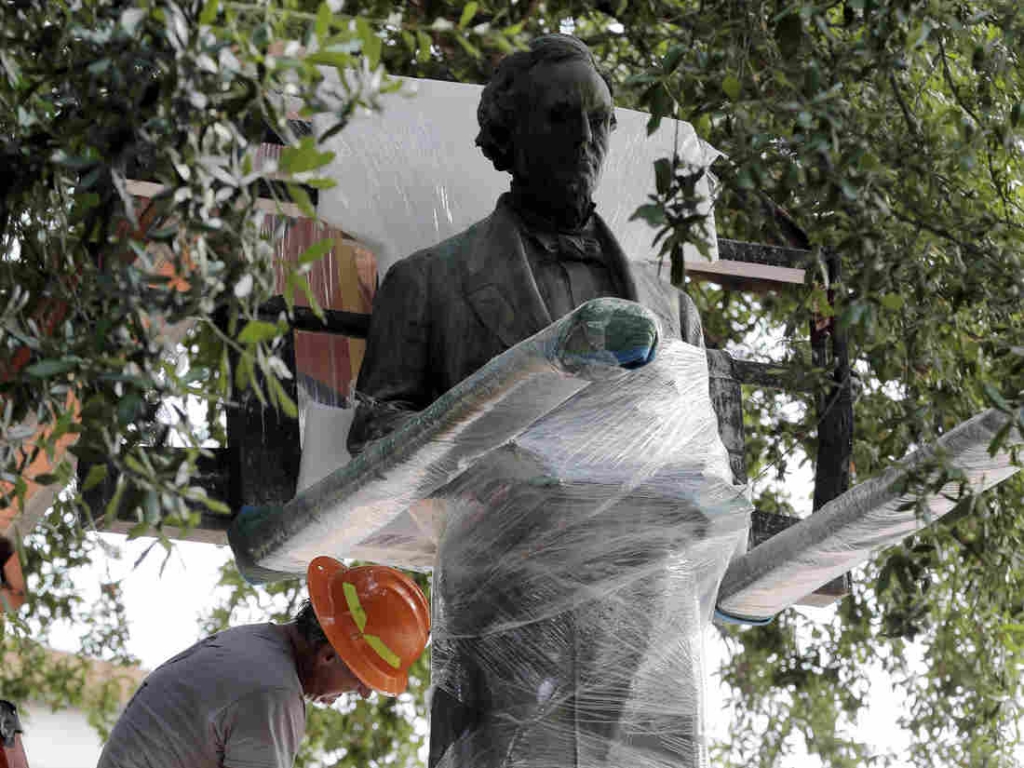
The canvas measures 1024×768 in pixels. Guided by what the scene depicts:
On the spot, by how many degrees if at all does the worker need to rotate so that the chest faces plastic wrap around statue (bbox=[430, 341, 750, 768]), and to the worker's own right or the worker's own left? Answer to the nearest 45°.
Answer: approximately 45° to the worker's own right

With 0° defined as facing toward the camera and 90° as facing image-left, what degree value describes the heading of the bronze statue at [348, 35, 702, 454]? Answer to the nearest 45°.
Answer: approximately 315°

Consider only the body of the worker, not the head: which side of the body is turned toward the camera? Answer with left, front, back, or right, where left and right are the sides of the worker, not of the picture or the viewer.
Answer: right

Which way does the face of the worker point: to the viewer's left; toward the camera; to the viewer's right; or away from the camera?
to the viewer's right
